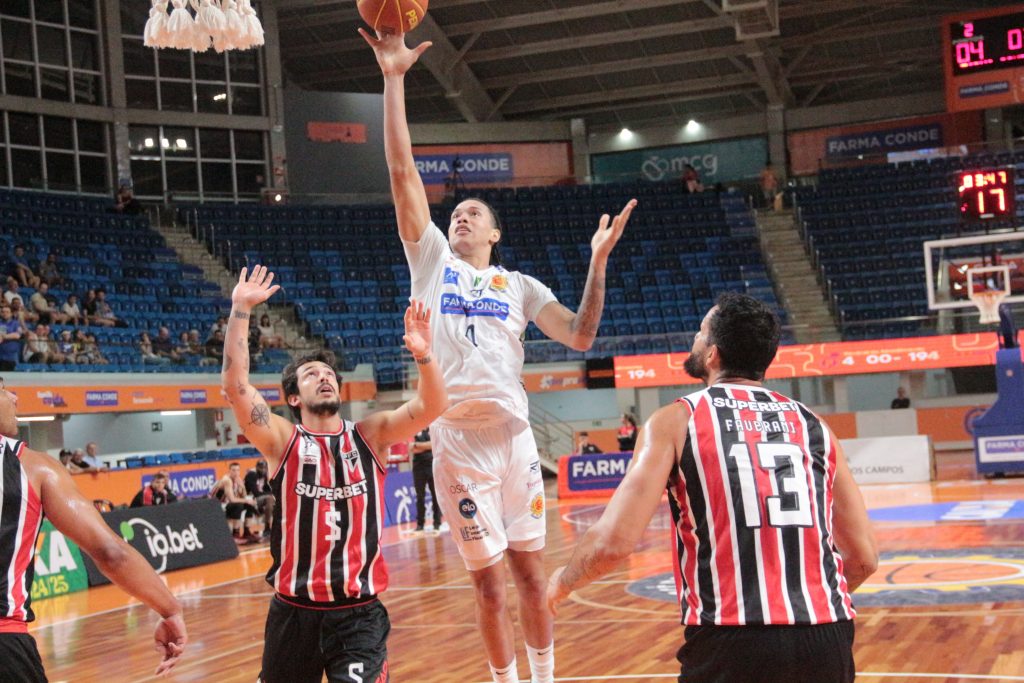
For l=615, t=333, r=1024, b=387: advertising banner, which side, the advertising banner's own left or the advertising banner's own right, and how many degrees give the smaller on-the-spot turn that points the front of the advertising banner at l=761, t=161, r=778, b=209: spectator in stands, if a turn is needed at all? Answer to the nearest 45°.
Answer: approximately 180°

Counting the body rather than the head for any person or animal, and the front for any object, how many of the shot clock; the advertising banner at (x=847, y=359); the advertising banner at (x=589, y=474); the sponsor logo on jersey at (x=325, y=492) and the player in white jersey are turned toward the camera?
5

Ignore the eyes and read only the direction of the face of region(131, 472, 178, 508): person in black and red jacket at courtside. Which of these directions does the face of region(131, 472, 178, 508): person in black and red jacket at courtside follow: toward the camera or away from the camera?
toward the camera

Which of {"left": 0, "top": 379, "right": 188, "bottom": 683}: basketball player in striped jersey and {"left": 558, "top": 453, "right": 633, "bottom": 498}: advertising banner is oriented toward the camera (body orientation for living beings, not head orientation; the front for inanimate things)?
the advertising banner

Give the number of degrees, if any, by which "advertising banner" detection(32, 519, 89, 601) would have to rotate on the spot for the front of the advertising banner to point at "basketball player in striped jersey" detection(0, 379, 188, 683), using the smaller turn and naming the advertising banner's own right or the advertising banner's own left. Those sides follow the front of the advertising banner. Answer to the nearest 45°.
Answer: approximately 45° to the advertising banner's own right

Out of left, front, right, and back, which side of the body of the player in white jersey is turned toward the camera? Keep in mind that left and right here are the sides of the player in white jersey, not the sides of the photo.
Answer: front

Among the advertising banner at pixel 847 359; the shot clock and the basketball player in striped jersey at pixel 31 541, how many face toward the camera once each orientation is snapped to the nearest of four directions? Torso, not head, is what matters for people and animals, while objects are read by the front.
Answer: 2

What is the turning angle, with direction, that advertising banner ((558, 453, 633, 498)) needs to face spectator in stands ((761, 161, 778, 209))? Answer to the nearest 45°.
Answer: approximately 135° to its left

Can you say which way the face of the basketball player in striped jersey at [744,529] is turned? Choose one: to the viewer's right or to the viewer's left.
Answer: to the viewer's left

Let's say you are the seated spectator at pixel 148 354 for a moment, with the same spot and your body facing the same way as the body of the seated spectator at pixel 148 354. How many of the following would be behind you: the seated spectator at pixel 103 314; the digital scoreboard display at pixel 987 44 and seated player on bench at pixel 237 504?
1

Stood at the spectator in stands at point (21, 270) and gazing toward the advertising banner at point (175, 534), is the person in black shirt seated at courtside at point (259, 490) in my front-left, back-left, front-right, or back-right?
front-left

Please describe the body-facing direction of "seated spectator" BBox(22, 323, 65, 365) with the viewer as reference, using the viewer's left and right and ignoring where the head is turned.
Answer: facing the viewer and to the right of the viewer

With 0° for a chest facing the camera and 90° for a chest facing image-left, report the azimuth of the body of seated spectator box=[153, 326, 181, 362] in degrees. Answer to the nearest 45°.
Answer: approximately 315°

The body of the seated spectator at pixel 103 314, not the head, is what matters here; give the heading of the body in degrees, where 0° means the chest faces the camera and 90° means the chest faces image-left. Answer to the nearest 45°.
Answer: approximately 315°
